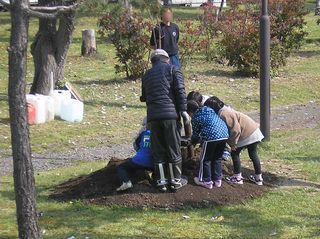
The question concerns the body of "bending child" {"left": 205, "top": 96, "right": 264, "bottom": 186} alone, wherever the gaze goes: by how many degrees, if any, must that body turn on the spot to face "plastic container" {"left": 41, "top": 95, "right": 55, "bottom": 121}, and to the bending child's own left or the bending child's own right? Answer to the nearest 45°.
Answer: approximately 45° to the bending child's own right

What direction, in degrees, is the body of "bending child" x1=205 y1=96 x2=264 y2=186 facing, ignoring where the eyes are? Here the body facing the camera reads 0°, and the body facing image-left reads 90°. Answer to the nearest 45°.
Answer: approximately 90°

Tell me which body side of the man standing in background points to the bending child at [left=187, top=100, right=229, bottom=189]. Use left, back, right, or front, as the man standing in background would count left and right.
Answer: front

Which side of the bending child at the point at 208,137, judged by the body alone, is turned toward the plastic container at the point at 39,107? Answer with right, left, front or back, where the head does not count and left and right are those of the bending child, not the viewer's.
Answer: front

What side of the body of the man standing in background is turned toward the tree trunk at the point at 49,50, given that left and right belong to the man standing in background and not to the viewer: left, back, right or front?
right

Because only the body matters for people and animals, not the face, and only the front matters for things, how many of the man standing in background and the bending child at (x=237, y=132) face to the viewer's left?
1

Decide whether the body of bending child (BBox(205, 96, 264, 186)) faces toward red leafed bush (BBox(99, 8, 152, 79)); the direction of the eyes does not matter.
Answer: no

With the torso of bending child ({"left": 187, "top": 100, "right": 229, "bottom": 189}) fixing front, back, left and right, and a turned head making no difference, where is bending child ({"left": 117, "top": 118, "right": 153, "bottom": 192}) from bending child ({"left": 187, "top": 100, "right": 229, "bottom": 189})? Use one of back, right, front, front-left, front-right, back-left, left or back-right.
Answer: front-left

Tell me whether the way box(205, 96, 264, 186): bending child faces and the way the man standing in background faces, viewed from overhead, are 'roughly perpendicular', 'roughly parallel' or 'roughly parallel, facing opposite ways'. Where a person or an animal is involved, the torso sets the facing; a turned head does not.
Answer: roughly perpendicular

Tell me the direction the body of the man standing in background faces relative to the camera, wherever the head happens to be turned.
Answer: toward the camera

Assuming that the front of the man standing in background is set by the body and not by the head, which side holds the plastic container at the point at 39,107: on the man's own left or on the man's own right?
on the man's own right

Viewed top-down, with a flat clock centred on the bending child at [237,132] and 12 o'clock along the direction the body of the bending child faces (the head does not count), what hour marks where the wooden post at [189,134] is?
The wooden post is roughly at 11 o'clock from the bending child.

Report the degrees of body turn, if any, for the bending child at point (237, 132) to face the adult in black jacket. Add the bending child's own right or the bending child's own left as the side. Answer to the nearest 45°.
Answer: approximately 45° to the bending child's own left

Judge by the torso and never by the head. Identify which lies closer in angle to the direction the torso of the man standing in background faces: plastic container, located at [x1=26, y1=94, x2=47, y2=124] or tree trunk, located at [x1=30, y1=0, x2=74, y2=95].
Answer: the plastic container

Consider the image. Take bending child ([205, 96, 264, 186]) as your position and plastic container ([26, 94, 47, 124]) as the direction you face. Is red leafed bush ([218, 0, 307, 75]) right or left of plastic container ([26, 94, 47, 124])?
right
